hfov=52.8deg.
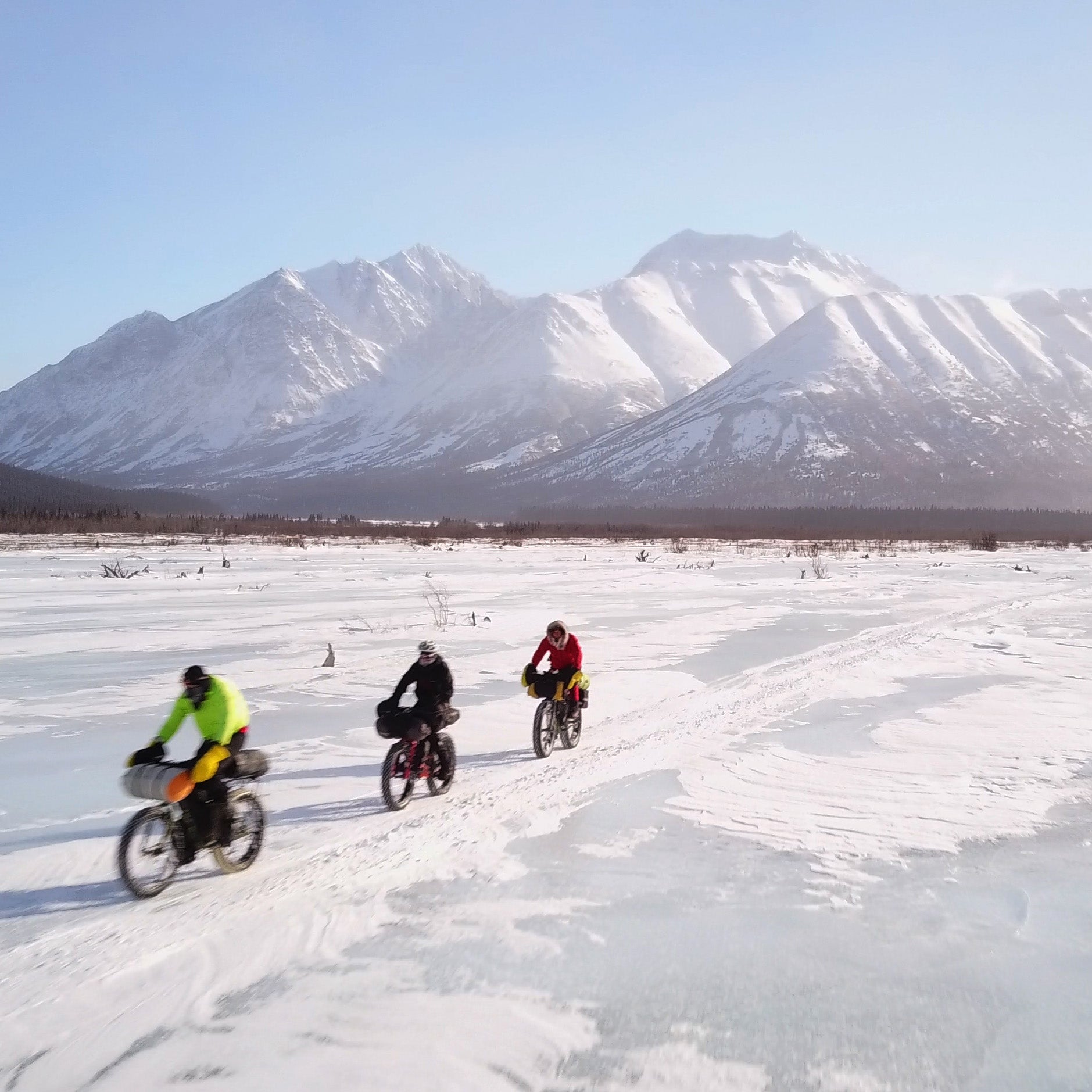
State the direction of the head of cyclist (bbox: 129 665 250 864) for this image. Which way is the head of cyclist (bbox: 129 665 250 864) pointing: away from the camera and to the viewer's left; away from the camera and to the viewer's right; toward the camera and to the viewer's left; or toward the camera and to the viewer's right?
toward the camera and to the viewer's left

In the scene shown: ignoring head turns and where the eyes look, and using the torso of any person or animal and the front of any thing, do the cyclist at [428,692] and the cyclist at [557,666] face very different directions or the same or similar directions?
same or similar directions

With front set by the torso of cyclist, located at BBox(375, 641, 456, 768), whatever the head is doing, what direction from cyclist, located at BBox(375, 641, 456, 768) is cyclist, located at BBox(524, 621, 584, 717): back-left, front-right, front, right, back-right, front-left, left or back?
back

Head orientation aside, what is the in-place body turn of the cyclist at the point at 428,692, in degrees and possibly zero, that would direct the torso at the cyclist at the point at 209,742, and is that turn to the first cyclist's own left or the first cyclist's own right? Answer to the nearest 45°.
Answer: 0° — they already face them

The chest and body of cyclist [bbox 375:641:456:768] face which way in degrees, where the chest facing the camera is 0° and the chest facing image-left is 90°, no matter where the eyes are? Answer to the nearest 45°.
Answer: approximately 45°

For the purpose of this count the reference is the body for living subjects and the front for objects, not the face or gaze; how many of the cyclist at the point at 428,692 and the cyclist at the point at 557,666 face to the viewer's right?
0

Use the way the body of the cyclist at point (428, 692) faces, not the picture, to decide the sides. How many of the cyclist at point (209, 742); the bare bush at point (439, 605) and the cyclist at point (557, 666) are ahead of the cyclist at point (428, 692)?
1

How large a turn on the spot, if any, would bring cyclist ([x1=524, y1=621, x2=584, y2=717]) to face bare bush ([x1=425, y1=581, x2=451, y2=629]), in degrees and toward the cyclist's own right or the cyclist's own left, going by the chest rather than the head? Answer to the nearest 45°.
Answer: approximately 135° to the cyclist's own right

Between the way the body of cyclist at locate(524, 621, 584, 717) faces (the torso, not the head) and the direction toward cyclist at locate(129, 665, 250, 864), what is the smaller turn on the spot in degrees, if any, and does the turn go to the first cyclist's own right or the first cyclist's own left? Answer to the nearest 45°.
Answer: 0° — they already face them

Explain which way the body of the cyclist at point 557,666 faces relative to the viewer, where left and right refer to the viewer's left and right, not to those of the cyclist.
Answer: facing the viewer and to the left of the viewer

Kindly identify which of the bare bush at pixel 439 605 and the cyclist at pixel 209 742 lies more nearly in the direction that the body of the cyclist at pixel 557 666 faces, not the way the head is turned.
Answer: the cyclist

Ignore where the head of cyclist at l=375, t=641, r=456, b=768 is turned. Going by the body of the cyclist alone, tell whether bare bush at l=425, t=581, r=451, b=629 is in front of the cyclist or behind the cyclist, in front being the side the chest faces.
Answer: behind

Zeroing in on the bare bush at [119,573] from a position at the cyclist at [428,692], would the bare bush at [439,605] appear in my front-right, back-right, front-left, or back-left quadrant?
front-right
